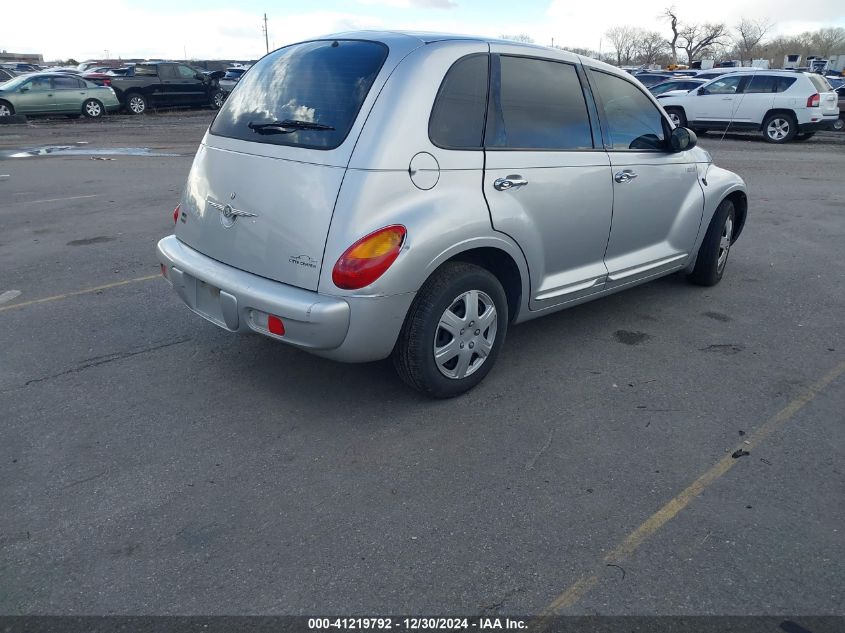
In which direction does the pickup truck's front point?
to the viewer's right

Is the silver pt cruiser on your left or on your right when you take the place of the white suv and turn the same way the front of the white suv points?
on your left

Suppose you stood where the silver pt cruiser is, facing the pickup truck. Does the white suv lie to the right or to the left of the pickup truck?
right

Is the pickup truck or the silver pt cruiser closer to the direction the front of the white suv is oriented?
the pickup truck

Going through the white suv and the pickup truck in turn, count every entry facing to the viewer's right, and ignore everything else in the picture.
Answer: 1

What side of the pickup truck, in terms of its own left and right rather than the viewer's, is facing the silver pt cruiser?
right

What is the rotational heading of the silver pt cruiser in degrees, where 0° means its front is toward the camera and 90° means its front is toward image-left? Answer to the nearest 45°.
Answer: approximately 225°
